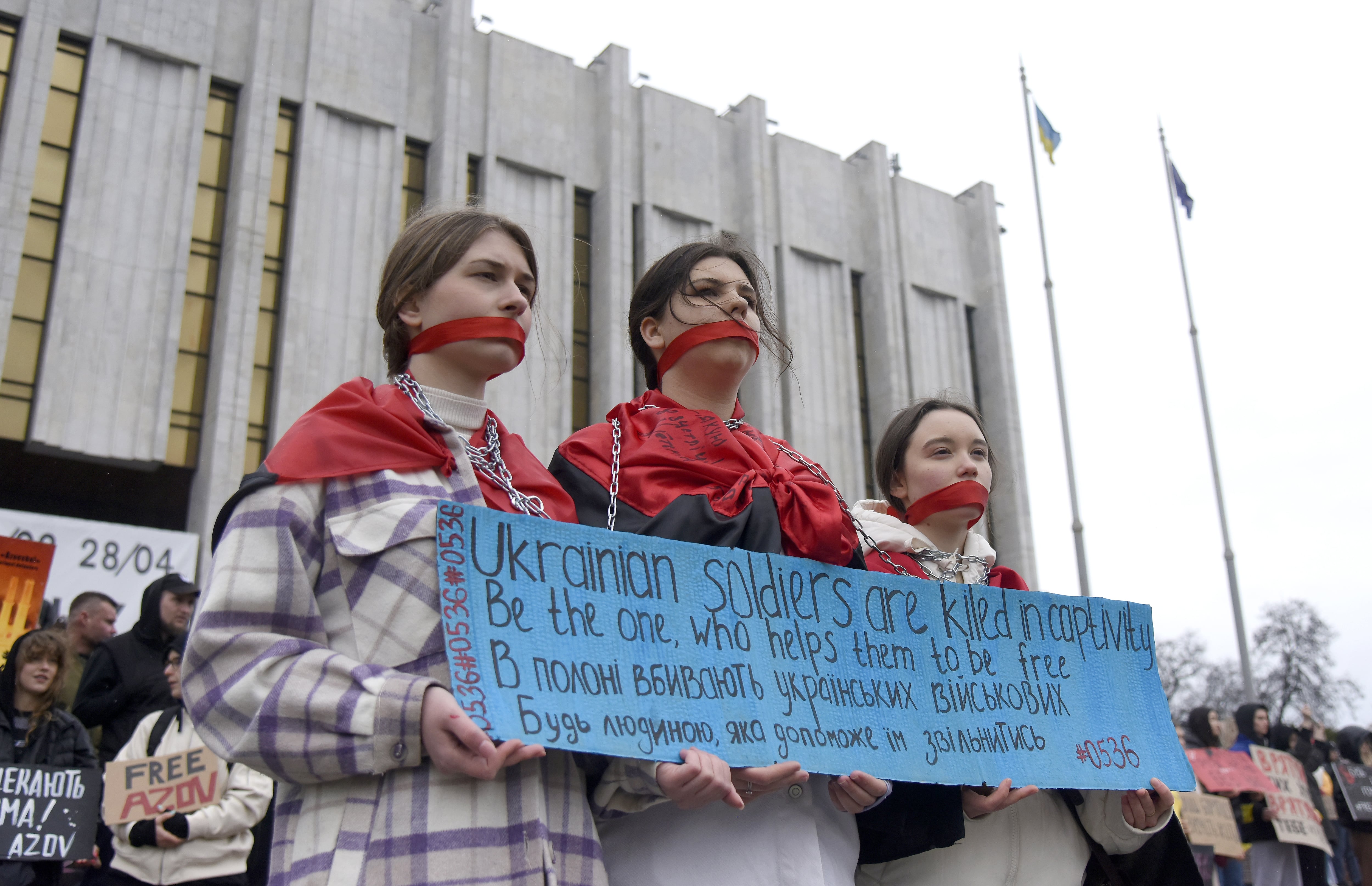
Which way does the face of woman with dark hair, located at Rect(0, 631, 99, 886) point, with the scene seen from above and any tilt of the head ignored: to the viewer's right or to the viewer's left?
to the viewer's right

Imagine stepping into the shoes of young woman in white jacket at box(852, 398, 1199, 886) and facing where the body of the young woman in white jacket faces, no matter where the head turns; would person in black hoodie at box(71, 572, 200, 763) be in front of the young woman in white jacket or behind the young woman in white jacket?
behind

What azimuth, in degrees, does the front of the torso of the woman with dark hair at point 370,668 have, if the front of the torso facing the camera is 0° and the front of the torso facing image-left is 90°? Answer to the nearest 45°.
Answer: approximately 315°

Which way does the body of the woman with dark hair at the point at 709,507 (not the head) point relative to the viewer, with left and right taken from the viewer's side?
facing the viewer and to the right of the viewer

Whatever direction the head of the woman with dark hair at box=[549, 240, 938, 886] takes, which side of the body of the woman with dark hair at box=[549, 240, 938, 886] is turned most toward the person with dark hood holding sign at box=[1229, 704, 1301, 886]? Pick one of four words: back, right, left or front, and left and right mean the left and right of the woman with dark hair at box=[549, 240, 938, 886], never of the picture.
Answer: left

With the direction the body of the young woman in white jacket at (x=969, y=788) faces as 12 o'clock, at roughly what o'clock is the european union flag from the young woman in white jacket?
The european union flag is roughly at 8 o'clock from the young woman in white jacket.

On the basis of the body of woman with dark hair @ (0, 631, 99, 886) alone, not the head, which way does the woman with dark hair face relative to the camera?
toward the camera

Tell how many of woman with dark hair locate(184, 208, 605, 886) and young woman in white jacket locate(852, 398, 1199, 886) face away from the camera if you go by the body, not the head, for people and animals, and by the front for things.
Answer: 0
